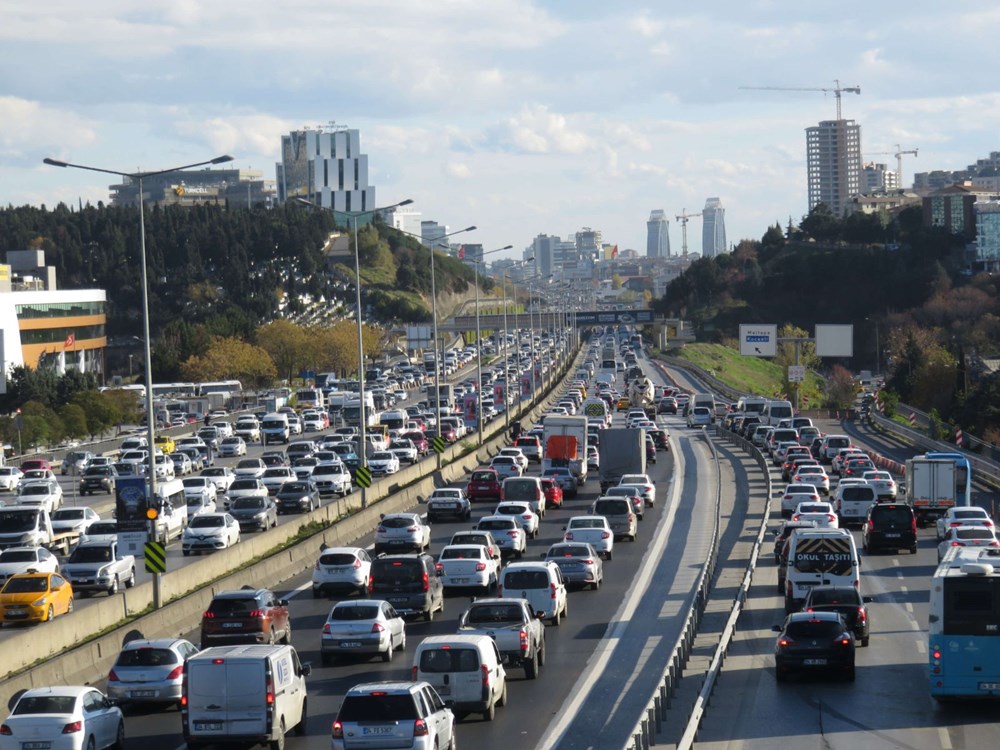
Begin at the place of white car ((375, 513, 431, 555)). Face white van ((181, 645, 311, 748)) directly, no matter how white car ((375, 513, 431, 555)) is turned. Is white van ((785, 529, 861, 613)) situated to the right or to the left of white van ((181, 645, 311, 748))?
left

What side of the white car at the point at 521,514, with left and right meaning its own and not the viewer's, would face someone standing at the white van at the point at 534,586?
back

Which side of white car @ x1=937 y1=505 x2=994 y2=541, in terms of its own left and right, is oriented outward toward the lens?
back

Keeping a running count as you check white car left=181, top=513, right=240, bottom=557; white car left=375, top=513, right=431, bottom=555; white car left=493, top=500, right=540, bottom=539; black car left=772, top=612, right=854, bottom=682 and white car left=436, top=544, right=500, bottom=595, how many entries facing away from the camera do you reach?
4

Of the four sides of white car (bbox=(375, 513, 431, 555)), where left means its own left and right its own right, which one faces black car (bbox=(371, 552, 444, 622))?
back

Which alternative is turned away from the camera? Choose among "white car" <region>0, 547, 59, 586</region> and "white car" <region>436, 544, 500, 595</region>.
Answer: "white car" <region>436, 544, 500, 595</region>

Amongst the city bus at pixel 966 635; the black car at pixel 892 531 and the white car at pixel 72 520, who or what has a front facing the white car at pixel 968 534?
the city bus

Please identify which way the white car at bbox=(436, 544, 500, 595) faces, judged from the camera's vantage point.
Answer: facing away from the viewer

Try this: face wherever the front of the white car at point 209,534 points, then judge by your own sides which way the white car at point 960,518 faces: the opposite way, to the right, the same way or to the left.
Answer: the opposite way

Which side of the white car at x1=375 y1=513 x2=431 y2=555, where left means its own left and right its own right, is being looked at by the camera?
back

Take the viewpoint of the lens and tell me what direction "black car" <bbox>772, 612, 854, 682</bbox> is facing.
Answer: facing away from the viewer

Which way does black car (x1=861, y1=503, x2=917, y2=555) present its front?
away from the camera

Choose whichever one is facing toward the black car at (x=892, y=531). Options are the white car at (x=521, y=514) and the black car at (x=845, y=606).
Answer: the black car at (x=845, y=606)

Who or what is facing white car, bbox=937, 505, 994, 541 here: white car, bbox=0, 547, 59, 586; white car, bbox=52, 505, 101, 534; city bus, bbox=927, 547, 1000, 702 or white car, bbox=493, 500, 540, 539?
the city bus

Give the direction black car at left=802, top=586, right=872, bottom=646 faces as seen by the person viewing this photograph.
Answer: facing away from the viewer
